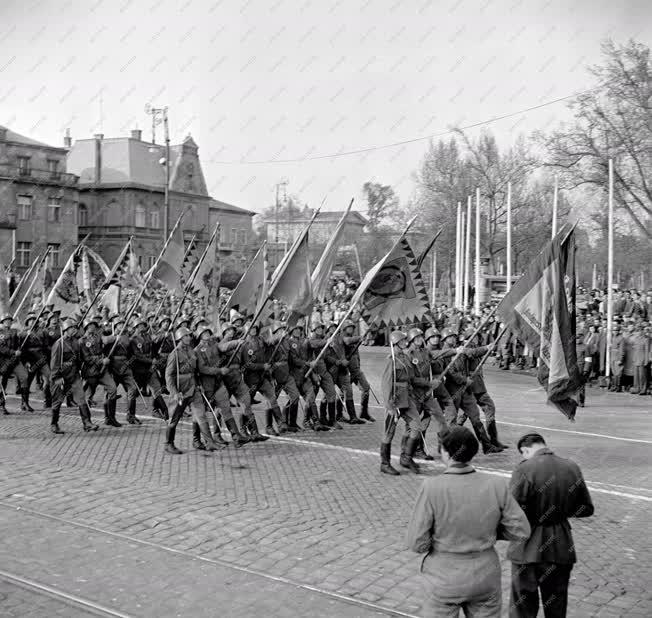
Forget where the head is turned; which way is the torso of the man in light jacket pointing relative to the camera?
away from the camera

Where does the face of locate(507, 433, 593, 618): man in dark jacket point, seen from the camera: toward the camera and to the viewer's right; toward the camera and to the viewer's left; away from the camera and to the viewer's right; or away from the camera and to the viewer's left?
away from the camera and to the viewer's left

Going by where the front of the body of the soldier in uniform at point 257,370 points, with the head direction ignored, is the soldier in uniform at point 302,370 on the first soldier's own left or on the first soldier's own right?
on the first soldier's own left

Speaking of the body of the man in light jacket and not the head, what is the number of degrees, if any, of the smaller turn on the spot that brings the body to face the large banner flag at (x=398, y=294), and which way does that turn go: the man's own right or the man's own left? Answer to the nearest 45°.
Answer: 0° — they already face it

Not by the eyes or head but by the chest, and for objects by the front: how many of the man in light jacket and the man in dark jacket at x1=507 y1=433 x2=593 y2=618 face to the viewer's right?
0

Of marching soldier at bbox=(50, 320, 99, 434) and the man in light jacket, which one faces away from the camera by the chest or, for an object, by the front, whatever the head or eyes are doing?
the man in light jacket
